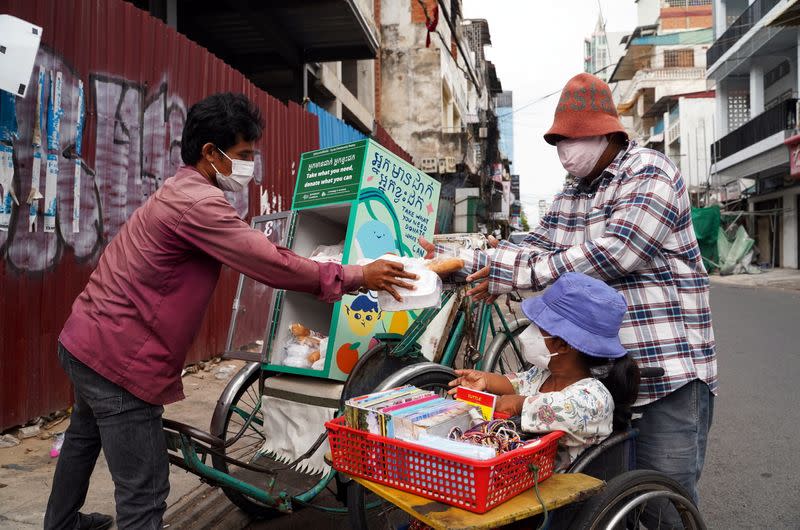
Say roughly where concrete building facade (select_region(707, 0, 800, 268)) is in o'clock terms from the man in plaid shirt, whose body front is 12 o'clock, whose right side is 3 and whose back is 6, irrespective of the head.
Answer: The concrete building facade is roughly at 5 o'clock from the man in plaid shirt.

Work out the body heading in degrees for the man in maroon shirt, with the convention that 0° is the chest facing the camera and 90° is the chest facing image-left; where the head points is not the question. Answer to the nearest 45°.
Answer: approximately 270°

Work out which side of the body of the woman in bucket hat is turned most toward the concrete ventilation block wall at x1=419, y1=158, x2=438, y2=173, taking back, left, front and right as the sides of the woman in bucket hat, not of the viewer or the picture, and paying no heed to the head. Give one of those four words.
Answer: right

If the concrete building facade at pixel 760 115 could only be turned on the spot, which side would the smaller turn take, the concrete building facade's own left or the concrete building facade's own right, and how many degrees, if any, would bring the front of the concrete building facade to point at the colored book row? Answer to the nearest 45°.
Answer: approximately 45° to the concrete building facade's own left

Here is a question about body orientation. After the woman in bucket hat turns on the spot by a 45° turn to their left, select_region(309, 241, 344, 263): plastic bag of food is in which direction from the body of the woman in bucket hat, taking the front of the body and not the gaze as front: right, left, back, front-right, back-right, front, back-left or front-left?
right

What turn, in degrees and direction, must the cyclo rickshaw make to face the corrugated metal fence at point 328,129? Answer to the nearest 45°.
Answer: approximately 135° to its right

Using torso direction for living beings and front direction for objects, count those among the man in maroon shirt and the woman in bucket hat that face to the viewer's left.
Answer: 1

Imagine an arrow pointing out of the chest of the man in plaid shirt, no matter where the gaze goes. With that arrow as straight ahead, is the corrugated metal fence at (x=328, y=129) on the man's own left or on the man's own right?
on the man's own right

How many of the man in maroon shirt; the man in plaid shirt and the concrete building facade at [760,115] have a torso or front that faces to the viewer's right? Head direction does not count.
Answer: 1

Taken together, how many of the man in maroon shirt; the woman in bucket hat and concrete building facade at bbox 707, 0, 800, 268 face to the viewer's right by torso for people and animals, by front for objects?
1

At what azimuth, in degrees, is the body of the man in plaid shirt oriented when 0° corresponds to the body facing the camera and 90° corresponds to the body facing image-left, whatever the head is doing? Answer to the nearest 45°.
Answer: approximately 45°

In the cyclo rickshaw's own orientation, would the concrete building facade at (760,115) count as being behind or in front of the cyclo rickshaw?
behind

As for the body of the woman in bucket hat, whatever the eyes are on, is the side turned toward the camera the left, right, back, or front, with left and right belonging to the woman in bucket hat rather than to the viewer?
left

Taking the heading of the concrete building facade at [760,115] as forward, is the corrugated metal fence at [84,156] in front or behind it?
in front
